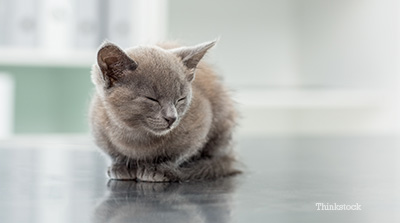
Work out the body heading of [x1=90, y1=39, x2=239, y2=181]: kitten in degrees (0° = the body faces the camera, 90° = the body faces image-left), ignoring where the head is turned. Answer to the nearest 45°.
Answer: approximately 45°
